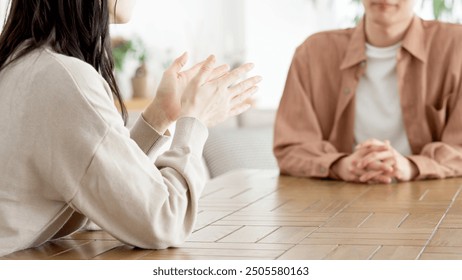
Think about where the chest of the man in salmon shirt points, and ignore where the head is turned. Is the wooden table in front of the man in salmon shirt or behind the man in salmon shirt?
in front

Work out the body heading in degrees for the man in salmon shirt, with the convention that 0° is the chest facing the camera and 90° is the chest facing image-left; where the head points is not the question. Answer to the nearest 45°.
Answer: approximately 0°

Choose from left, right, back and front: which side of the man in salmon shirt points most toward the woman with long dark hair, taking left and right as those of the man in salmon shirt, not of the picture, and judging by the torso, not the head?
front
